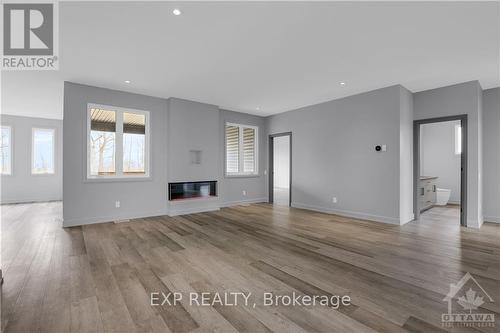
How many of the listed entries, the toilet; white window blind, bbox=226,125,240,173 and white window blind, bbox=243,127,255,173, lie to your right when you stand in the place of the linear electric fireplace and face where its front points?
0

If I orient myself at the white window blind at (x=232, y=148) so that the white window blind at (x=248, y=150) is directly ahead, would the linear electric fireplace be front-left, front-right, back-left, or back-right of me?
back-right

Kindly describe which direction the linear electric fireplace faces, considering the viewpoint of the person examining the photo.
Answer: facing the viewer and to the right of the viewer

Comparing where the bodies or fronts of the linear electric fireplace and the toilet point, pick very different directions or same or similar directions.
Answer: same or similar directions

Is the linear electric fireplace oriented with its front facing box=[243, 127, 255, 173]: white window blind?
no

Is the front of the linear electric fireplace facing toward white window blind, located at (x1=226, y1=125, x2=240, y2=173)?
no
